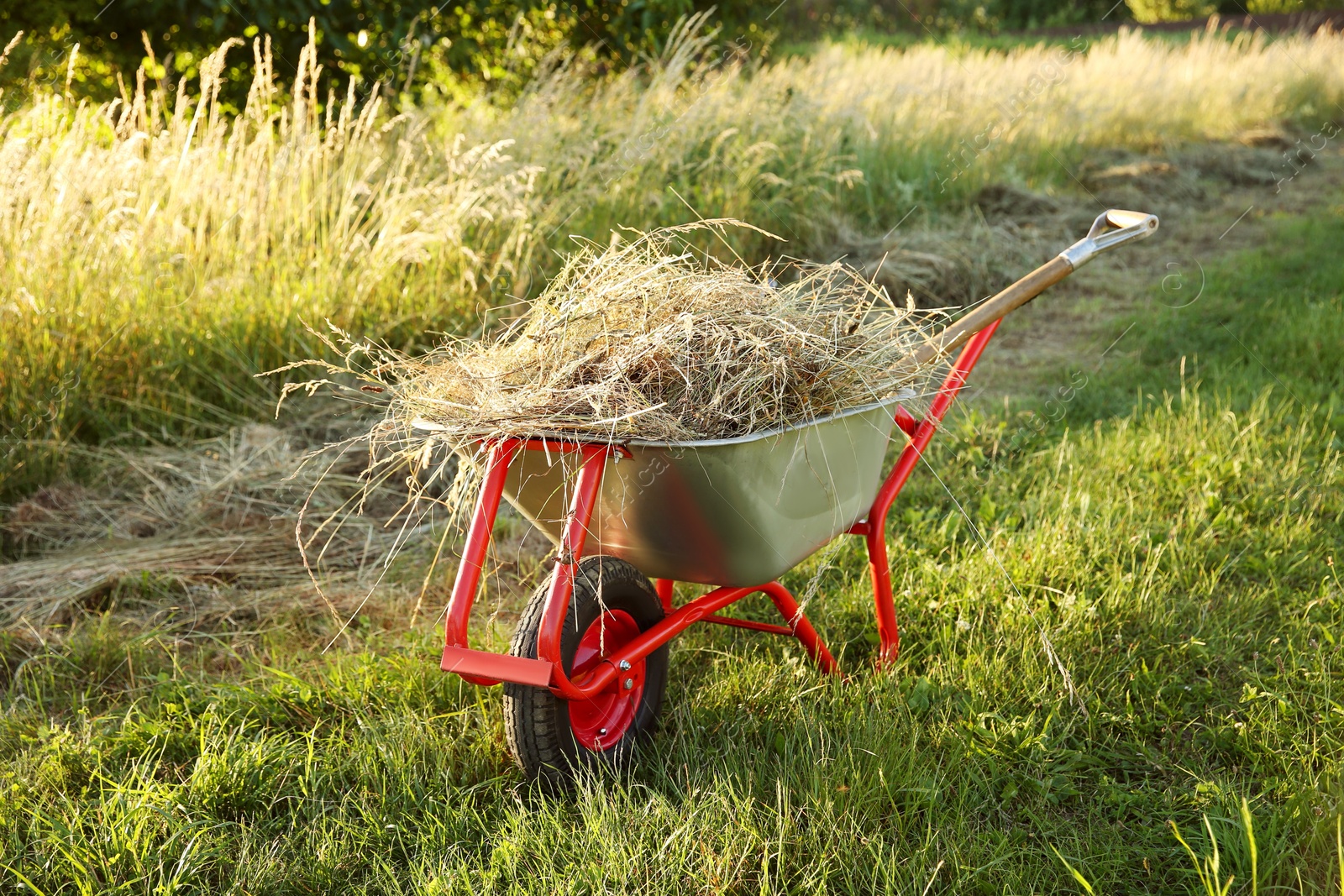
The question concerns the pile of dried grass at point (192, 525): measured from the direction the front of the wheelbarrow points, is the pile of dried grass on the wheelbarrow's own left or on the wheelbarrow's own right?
on the wheelbarrow's own right

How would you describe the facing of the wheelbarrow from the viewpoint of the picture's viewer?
facing the viewer and to the left of the viewer
